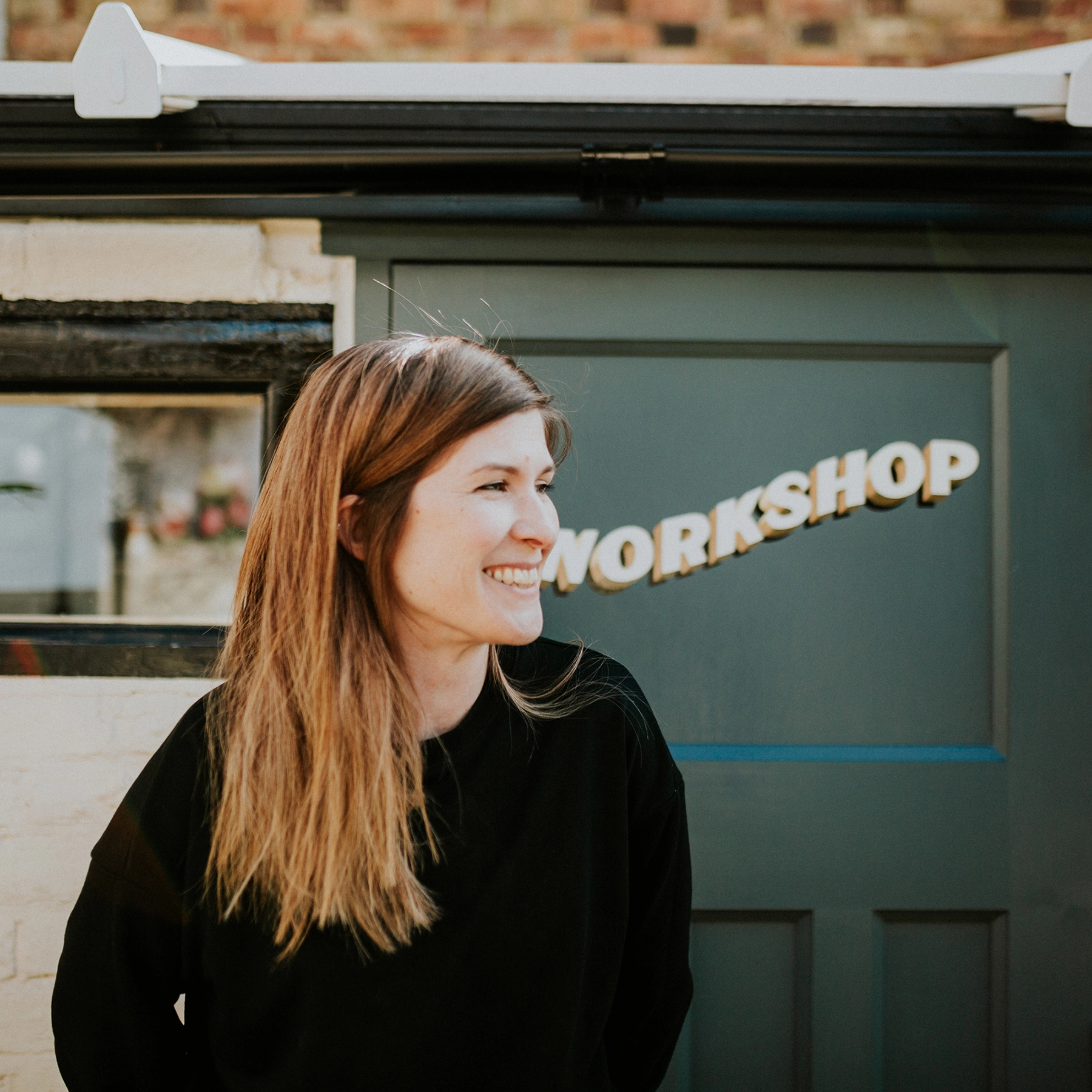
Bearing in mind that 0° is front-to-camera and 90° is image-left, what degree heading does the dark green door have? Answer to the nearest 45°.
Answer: approximately 0°
